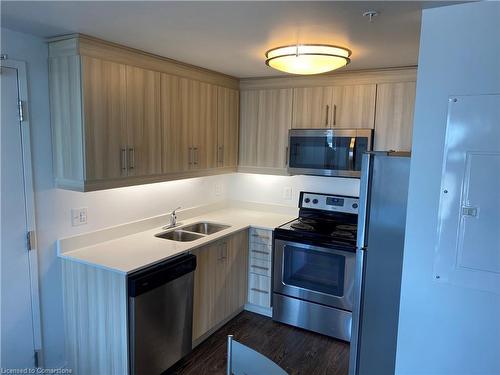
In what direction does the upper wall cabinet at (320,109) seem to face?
toward the camera

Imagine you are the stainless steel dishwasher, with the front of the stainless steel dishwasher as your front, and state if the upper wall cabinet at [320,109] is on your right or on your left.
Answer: on your left

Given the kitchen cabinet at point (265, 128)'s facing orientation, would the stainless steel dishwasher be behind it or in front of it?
in front

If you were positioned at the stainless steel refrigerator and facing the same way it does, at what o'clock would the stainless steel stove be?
The stainless steel stove is roughly at 2 o'clock from the stainless steel refrigerator.

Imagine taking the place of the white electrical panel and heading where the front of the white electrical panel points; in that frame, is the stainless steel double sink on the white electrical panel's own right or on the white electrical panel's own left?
on the white electrical panel's own right

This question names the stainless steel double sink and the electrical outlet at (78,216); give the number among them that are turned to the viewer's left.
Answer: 0

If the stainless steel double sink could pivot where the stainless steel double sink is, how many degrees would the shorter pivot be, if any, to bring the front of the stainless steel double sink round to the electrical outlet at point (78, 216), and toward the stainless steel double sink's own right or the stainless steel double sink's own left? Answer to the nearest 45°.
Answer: approximately 90° to the stainless steel double sink's own right

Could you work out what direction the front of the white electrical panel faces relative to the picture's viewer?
facing the viewer and to the left of the viewer

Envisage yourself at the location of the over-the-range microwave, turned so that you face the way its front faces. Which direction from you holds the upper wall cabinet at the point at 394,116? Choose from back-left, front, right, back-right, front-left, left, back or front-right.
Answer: left
